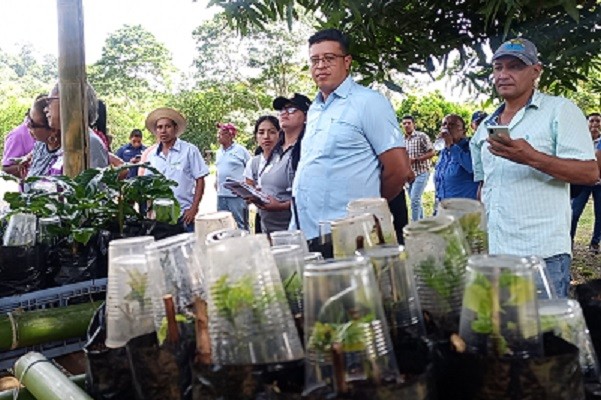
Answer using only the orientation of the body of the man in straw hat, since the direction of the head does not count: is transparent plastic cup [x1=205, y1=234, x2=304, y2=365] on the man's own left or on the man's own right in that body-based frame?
on the man's own left

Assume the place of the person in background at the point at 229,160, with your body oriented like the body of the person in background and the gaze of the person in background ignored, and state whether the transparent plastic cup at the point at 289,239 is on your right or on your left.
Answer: on your left

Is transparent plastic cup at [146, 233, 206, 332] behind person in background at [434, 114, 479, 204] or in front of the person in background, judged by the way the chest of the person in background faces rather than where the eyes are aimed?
in front

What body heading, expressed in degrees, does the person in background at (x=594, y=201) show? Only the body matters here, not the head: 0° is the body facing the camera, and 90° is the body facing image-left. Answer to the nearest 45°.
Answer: approximately 45°

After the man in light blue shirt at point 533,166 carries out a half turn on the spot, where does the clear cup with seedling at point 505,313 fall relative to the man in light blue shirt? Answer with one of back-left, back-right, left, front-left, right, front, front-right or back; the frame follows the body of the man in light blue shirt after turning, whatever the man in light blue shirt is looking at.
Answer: back-right

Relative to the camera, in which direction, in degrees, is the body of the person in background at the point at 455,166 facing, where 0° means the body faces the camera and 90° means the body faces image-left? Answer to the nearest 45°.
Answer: approximately 45°

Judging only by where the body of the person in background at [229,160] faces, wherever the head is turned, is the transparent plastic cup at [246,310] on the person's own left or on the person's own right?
on the person's own left
